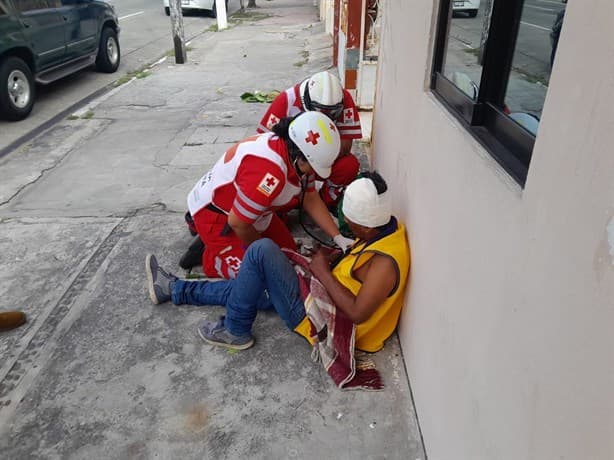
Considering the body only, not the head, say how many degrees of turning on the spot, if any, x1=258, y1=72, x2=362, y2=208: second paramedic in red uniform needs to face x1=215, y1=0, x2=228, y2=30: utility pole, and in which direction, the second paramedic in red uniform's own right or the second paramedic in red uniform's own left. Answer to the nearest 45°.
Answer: approximately 180°

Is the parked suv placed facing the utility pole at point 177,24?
yes

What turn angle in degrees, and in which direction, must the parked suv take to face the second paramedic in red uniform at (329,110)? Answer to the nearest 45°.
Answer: approximately 90° to its right

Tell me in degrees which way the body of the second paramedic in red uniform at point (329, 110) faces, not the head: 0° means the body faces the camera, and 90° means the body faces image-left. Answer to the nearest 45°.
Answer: approximately 0°

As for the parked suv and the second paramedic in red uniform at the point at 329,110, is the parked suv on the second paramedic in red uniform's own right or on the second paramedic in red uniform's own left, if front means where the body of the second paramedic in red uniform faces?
on the second paramedic in red uniform's own right

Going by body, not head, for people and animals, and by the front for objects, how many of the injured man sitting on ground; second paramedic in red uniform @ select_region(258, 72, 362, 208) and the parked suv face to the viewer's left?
1

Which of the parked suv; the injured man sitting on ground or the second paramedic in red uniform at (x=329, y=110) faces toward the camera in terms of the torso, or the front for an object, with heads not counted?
the second paramedic in red uniform

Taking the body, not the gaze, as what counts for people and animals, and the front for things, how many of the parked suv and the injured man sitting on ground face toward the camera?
0

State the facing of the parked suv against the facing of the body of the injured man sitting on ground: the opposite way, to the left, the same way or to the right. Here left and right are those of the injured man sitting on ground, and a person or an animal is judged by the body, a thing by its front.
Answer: to the right

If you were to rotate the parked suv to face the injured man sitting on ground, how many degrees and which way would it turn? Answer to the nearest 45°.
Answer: approximately 135° to its right

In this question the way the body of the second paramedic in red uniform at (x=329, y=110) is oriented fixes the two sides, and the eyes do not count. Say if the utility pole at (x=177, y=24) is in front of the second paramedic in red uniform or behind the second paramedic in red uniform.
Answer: behind

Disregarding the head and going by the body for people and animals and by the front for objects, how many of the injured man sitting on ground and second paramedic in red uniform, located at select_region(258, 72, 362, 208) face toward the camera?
1

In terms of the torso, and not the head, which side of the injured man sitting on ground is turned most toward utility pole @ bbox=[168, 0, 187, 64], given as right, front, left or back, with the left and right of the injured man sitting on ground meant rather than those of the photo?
right

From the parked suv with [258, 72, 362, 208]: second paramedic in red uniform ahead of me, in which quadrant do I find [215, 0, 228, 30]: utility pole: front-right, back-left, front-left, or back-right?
back-left

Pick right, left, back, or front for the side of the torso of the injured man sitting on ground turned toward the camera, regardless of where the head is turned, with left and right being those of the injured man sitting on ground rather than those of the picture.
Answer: left
